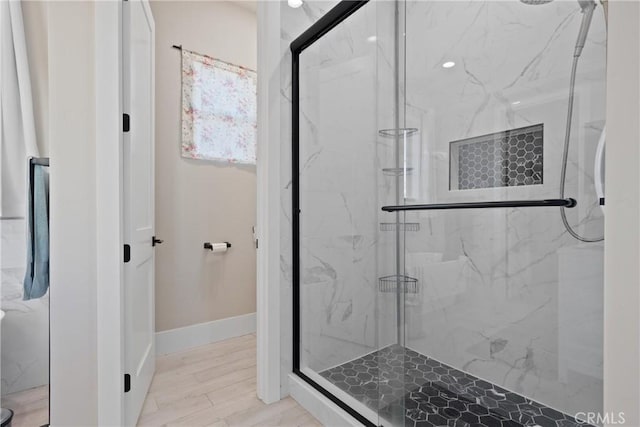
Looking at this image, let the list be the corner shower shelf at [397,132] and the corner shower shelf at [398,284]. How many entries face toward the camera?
2

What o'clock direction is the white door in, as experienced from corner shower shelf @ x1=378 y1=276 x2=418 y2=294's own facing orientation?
The white door is roughly at 2 o'clock from the corner shower shelf.

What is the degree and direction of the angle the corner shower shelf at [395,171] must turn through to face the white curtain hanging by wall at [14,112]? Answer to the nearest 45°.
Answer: approximately 90° to its right

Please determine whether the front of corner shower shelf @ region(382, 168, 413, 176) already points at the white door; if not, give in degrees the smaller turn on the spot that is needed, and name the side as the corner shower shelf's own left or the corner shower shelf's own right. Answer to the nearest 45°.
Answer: approximately 90° to the corner shower shelf's own right

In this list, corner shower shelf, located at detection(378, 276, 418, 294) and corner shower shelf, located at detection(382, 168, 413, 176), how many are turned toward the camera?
2

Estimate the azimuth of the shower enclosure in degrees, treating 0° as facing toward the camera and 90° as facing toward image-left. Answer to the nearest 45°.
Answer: approximately 45°
